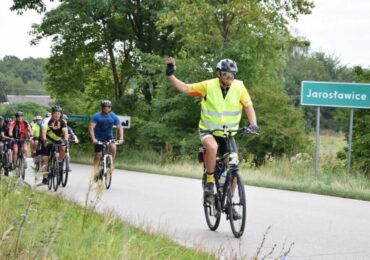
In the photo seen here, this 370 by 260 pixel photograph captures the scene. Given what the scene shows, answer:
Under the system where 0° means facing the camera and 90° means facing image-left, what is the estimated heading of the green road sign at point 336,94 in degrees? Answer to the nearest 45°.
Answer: approximately 0°

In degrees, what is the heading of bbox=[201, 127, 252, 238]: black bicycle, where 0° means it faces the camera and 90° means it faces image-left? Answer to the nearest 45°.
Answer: approximately 315°

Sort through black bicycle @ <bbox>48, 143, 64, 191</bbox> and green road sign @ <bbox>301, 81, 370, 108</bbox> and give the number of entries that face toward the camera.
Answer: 2

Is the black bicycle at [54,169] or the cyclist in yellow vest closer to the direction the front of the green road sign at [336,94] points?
the cyclist in yellow vest

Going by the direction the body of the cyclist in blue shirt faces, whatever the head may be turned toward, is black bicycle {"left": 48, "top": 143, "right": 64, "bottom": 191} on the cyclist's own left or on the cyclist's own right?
on the cyclist's own right
